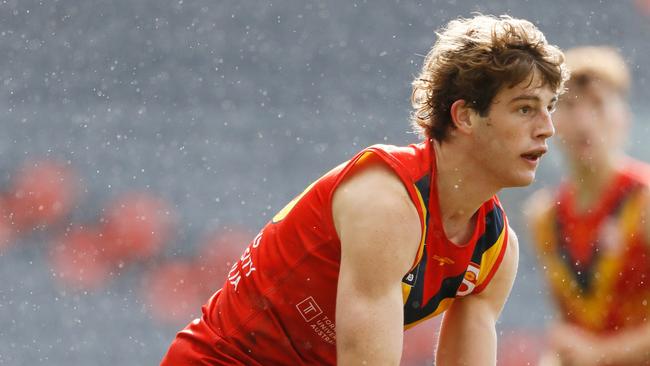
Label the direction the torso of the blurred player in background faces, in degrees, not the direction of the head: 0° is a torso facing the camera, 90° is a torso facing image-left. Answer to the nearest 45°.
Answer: approximately 45°
